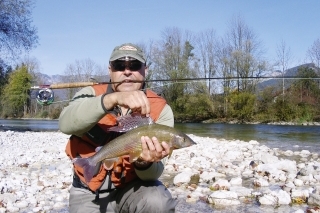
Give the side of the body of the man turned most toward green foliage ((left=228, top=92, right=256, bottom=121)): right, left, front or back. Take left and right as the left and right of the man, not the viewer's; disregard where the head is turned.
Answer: back

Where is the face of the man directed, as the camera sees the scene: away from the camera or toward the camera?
toward the camera

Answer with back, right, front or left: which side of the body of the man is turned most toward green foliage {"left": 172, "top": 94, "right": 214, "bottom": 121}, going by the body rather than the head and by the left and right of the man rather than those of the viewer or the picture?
back

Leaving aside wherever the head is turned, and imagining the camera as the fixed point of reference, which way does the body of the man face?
toward the camera
